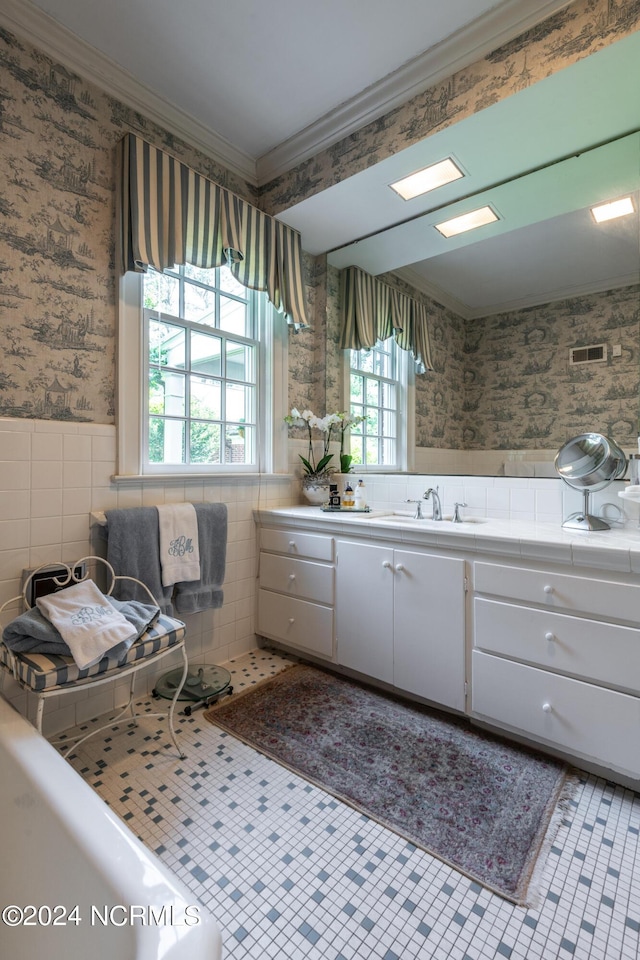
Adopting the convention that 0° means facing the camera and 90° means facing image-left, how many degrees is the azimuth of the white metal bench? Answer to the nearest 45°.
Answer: approximately 315°

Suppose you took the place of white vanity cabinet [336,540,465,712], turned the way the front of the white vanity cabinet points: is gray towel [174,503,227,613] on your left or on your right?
on your right

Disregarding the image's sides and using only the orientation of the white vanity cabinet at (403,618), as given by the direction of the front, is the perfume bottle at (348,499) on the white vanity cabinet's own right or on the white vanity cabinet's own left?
on the white vanity cabinet's own right

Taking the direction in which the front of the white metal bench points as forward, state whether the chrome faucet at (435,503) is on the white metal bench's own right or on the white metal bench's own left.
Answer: on the white metal bench's own left

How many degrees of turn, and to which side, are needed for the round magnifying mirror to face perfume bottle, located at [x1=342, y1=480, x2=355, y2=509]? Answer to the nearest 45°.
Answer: approximately 45° to its right

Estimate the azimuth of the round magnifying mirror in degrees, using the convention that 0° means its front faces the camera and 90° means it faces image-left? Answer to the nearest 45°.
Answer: approximately 45°
